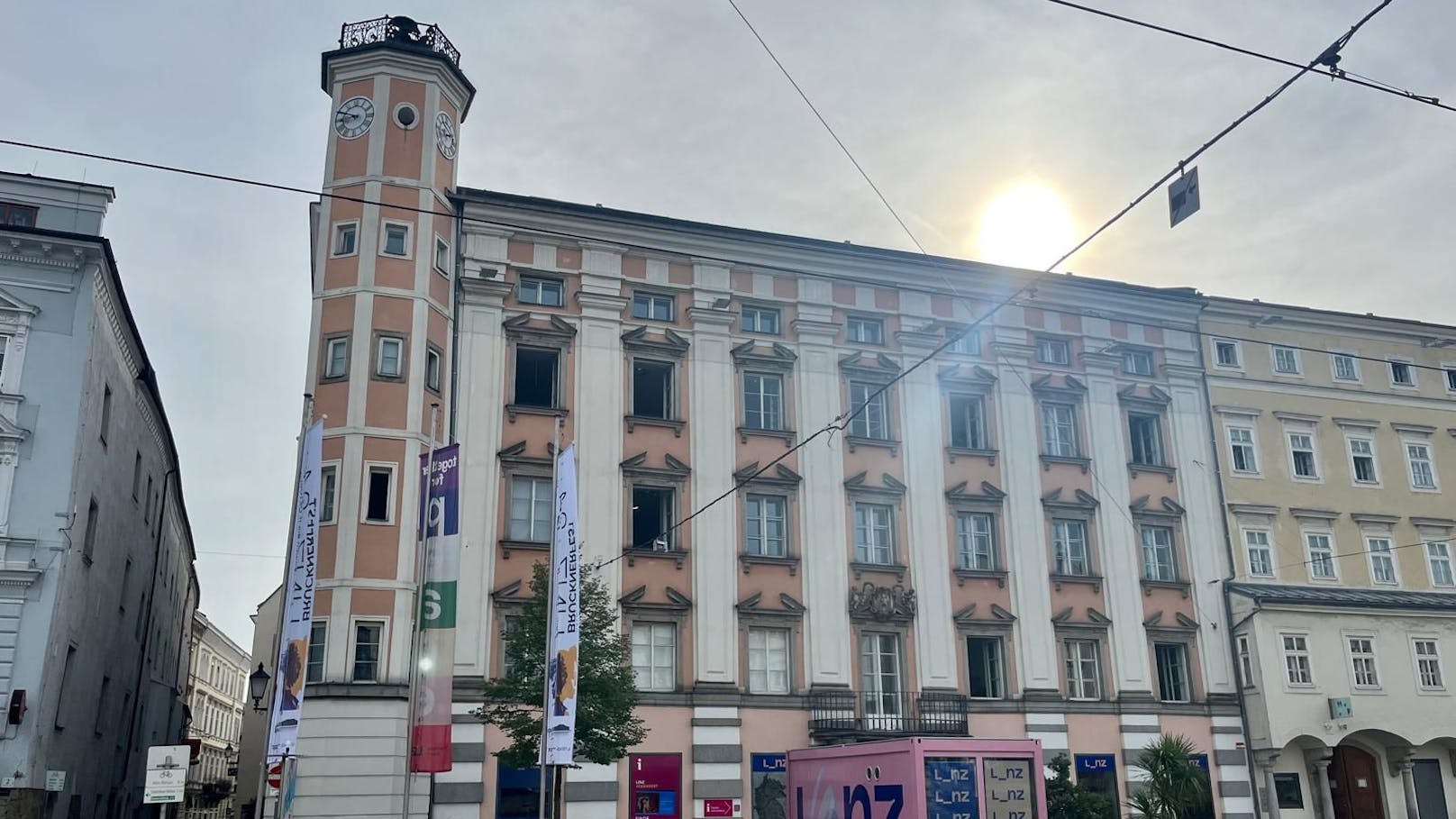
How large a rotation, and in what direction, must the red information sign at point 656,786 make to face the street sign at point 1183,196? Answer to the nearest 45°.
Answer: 0° — it already faces it

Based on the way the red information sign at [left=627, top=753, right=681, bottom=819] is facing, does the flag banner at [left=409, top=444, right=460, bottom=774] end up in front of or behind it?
in front

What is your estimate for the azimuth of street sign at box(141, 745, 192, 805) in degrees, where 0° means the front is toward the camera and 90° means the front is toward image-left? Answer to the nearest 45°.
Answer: approximately 0°

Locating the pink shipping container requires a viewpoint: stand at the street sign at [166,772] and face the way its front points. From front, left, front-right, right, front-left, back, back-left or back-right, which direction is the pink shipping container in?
left

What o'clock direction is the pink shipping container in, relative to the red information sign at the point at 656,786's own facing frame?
The pink shipping container is roughly at 11 o'clock from the red information sign.

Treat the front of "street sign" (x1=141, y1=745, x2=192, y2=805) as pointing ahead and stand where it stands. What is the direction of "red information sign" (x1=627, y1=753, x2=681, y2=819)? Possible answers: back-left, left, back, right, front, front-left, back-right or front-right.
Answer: back-left

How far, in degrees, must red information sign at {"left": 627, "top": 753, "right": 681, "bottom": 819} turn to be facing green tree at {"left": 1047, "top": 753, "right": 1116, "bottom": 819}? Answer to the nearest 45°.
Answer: approximately 90° to its left

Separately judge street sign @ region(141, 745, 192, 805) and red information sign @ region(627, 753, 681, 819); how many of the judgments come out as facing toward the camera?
2
